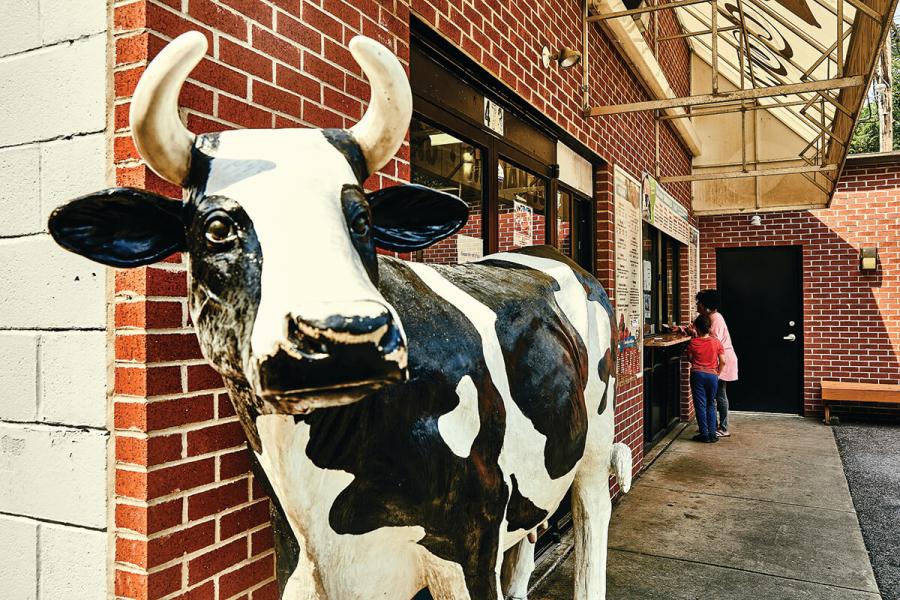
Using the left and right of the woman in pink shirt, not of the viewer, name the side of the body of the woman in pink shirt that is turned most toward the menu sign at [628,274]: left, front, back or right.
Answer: left

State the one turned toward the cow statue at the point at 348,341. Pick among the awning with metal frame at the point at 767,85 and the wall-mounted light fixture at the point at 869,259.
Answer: the wall-mounted light fixture

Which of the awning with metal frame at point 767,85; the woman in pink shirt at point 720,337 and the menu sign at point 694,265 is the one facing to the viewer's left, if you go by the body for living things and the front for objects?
the woman in pink shirt

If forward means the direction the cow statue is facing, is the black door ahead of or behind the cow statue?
behind

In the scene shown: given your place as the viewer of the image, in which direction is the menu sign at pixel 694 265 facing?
facing to the right of the viewer

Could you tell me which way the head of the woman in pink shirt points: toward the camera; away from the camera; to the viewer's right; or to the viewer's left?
to the viewer's left

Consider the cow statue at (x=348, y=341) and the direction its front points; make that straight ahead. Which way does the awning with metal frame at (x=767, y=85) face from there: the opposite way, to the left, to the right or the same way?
to the left

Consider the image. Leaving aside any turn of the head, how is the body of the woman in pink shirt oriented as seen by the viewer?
to the viewer's left

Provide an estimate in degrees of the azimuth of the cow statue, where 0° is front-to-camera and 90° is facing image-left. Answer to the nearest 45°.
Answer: approximately 45°

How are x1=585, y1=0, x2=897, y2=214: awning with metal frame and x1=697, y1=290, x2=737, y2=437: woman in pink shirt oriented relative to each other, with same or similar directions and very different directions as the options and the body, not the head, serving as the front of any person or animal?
very different directions

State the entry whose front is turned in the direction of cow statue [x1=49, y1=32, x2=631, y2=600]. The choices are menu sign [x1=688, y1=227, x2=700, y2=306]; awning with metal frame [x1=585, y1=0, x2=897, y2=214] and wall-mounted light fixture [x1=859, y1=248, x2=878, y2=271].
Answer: the wall-mounted light fixture
